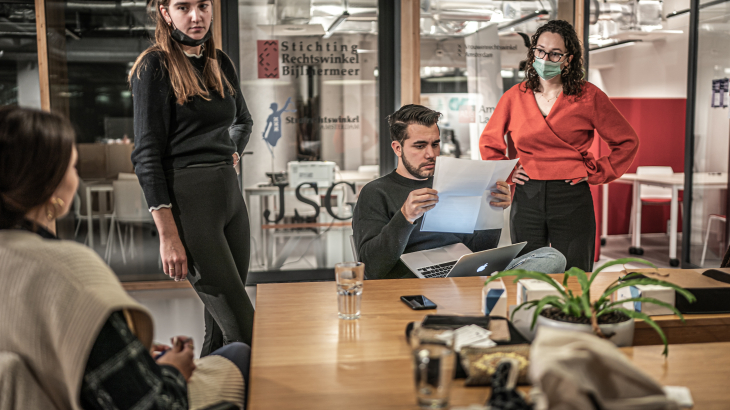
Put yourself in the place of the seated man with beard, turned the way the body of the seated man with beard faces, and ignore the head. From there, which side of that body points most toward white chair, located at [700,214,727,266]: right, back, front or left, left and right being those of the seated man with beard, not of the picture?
left

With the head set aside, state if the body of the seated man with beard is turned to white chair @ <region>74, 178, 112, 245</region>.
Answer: no

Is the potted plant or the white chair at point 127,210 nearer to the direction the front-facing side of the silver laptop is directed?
the white chair

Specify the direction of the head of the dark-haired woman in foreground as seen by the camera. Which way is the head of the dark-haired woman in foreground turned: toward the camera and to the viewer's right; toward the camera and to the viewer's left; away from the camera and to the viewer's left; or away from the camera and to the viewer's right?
away from the camera and to the viewer's right

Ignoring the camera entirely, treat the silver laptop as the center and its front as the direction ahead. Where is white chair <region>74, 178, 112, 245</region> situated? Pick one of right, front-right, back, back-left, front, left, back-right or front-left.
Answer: front

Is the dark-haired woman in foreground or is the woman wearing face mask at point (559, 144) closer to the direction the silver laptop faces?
the woman wearing face mask

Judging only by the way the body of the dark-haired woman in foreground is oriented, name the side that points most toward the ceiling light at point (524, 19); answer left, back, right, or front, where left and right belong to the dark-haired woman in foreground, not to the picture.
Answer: front

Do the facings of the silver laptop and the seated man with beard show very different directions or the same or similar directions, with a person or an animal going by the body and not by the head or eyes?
very different directions

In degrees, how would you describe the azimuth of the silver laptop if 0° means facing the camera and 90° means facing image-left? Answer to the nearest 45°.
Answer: approximately 135°

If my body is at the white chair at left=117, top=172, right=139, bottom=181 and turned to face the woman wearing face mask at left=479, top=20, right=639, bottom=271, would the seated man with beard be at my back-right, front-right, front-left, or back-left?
front-right

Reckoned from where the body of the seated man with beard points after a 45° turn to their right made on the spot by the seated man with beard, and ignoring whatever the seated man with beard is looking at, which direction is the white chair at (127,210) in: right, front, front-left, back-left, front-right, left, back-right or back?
back-right

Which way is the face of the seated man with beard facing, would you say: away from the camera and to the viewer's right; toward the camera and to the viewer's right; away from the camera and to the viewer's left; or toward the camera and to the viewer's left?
toward the camera and to the viewer's right

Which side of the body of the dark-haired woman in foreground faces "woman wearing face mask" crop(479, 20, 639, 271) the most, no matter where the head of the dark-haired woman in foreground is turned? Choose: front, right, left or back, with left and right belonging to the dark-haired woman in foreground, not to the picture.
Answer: front

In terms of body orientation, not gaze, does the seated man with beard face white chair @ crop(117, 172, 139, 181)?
no

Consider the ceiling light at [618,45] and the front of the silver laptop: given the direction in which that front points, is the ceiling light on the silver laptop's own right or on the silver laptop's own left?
on the silver laptop's own right
